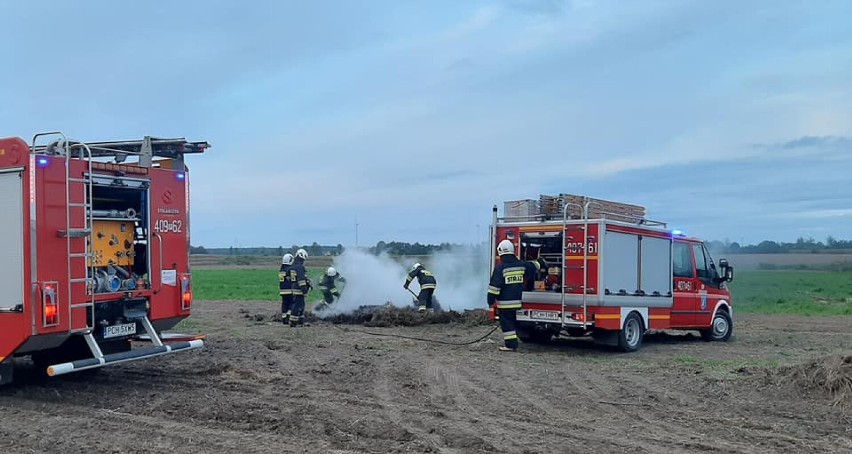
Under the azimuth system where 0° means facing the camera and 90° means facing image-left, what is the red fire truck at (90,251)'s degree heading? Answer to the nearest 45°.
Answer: approximately 135°

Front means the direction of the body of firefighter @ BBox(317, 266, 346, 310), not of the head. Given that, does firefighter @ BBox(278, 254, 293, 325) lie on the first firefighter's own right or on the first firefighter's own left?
on the first firefighter's own right

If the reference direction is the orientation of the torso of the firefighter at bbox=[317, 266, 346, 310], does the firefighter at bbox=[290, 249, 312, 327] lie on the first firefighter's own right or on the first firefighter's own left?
on the first firefighter's own right

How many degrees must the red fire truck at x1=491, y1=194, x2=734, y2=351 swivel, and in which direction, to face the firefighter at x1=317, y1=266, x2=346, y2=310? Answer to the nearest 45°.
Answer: approximately 90° to its left

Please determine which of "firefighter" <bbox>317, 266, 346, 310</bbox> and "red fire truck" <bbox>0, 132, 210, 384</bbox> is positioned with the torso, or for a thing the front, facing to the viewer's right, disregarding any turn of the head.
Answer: the firefighter

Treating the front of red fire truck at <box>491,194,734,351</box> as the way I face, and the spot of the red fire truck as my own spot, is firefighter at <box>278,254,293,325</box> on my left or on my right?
on my left

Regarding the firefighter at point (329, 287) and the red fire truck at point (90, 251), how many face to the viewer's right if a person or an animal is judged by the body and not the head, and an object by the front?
1

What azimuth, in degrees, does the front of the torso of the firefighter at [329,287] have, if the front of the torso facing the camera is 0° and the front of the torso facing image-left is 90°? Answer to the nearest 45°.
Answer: approximately 270°

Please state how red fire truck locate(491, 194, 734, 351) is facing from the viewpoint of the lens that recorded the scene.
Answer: facing away from the viewer and to the right of the viewer
